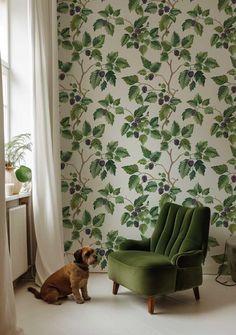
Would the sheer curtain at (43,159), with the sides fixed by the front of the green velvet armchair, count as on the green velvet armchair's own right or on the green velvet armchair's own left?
on the green velvet armchair's own right

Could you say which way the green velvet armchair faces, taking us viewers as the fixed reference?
facing the viewer and to the left of the viewer

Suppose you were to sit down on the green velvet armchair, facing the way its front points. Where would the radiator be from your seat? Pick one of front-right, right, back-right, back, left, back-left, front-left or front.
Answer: front-right

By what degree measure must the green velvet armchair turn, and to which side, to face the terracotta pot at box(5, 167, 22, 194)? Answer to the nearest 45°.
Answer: approximately 45° to its right

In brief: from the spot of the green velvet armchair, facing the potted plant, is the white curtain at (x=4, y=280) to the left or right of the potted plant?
left

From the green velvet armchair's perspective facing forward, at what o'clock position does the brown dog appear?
The brown dog is roughly at 1 o'clock from the green velvet armchair.

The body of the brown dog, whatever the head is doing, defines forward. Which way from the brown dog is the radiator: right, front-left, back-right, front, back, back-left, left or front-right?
back-left

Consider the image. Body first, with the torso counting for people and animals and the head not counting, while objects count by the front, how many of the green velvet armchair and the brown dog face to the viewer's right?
1

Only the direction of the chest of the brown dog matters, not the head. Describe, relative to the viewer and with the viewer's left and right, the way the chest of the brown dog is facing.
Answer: facing to the right of the viewer

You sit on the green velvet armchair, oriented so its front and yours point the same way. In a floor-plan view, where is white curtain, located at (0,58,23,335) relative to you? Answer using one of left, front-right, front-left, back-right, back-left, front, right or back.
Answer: front

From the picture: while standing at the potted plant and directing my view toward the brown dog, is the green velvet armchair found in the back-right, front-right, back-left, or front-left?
front-left
